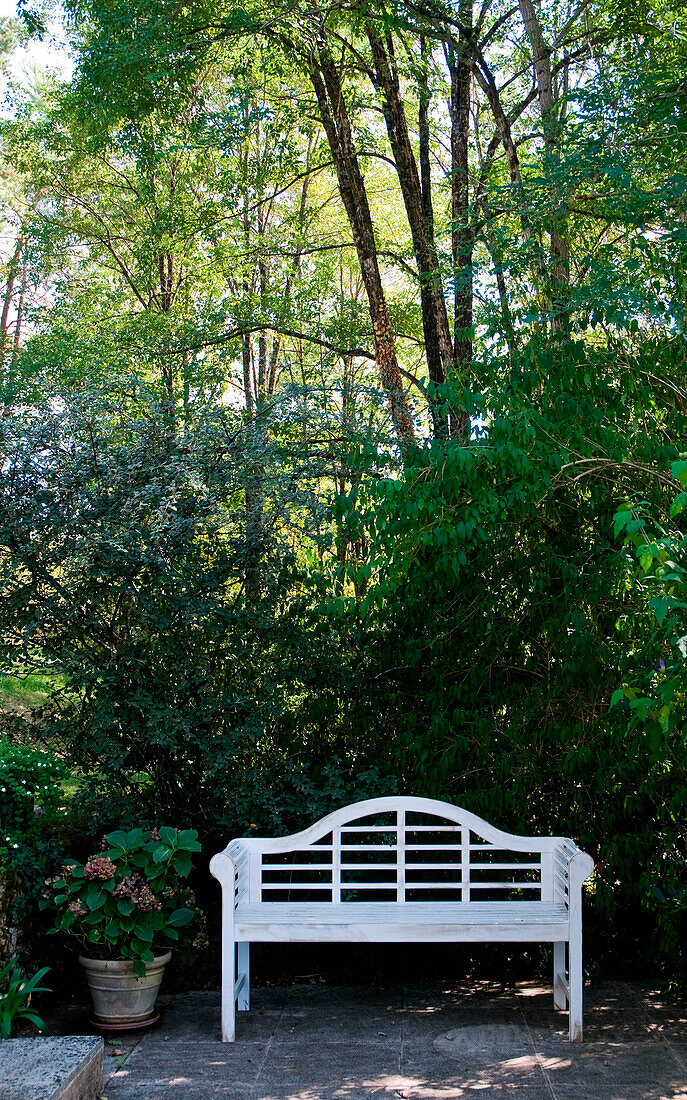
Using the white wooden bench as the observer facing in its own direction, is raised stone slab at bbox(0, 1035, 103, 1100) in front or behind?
in front

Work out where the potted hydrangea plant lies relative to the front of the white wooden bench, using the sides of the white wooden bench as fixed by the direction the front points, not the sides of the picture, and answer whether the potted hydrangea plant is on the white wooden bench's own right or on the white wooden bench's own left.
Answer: on the white wooden bench's own right

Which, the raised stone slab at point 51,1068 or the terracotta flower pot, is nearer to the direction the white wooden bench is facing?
the raised stone slab

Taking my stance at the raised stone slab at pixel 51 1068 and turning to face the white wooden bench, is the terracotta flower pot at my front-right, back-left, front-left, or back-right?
front-left

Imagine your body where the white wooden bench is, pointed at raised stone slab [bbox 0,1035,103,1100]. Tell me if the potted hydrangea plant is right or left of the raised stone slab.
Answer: right

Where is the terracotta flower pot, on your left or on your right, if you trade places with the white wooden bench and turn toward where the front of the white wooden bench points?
on your right

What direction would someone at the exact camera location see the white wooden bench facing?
facing the viewer
